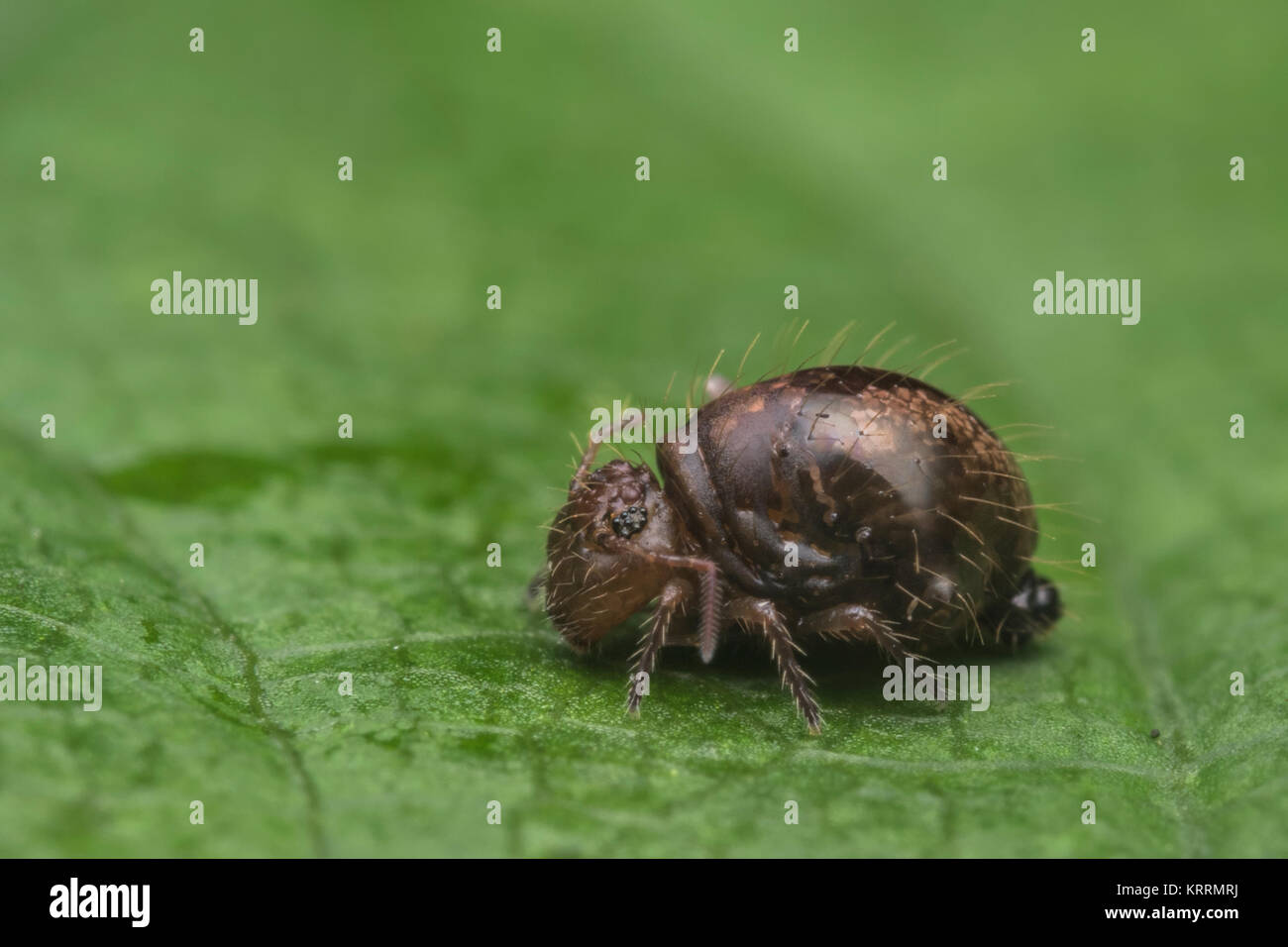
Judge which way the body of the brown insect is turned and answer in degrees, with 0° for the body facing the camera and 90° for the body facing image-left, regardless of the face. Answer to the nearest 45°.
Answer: approximately 90°
